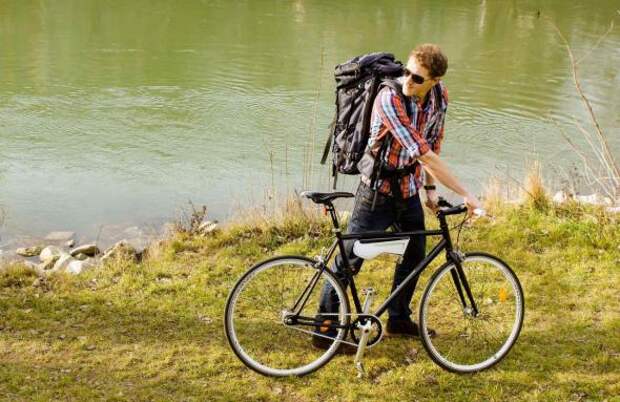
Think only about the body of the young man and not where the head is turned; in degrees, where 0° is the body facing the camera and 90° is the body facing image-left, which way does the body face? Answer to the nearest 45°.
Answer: approximately 315°

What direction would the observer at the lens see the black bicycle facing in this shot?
facing to the right of the viewer

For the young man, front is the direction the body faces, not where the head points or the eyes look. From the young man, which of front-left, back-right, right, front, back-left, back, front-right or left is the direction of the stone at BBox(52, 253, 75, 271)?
back

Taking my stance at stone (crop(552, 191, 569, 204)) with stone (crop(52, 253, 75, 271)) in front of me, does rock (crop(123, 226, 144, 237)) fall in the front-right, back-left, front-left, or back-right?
front-right

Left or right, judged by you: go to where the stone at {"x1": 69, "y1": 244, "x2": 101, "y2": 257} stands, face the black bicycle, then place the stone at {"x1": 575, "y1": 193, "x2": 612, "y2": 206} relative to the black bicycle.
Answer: left

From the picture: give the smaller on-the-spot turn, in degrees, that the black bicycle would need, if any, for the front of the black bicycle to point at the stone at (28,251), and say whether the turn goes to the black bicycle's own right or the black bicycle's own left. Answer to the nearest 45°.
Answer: approximately 135° to the black bicycle's own left

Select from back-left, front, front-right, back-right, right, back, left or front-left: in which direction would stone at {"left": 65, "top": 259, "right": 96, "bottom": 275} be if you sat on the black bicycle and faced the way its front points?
back-left

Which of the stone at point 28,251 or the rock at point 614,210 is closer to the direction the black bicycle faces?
the rock

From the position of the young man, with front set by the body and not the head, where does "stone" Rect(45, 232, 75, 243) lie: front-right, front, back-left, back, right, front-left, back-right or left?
back

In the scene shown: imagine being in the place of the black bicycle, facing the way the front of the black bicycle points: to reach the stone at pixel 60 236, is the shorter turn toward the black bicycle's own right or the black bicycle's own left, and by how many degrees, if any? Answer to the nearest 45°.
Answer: approximately 135° to the black bicycle's own left

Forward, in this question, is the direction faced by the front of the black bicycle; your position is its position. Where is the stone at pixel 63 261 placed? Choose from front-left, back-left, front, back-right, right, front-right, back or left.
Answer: back-left

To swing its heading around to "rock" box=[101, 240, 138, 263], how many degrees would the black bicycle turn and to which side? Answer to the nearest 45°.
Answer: approximately 135° to its left

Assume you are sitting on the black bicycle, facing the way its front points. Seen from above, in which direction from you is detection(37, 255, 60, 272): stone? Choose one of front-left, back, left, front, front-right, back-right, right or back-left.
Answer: back-left

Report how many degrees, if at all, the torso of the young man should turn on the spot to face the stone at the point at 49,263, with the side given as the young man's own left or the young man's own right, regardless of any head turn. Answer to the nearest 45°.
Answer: approximately 180°

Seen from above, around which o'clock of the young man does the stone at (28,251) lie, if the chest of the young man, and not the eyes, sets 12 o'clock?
The stone is roughly at 6 o'clock from the young man.

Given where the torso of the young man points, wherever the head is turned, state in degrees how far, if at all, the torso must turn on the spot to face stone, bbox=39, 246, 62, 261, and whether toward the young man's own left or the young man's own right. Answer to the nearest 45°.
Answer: approximately 180°

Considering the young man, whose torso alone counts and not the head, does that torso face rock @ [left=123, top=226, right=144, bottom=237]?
no
